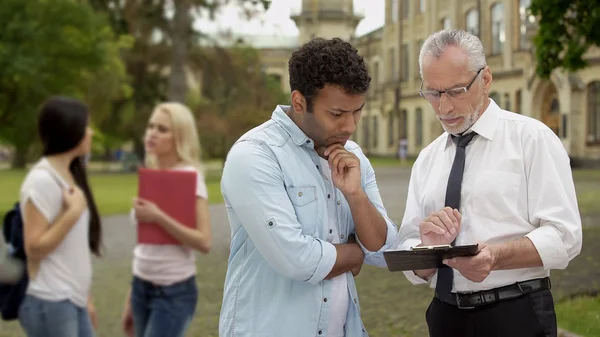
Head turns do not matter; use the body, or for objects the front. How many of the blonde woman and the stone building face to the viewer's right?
0

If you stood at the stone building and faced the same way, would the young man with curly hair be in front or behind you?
in front

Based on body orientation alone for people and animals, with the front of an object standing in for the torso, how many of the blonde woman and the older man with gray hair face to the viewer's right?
0

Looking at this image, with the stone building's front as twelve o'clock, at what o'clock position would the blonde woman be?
The blonde woman is roughly at 11 o'clock from the stone building.

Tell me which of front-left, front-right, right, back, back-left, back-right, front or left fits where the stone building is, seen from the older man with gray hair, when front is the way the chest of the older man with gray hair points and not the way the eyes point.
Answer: back-right

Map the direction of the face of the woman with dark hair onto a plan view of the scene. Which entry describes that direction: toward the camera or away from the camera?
away from the camera

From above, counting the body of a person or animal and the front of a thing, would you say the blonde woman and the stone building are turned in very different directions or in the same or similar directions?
same or similar directions

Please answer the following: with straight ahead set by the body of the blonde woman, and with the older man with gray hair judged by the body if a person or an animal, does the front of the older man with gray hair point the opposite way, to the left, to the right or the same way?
the same way

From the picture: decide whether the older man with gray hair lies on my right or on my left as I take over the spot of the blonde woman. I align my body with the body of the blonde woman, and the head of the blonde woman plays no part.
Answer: on my left

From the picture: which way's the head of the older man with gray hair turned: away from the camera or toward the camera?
toward the camera

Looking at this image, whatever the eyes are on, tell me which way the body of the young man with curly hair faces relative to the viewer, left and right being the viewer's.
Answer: facing the viewer and to the right of the viewer

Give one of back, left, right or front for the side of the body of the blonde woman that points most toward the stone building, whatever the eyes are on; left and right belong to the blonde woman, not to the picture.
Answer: back

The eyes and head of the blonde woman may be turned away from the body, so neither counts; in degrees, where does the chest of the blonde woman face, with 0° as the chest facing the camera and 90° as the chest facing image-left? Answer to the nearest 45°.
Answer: approximately 45°

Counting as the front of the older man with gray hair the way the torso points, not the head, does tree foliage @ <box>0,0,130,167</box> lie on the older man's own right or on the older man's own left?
on the older man's own right

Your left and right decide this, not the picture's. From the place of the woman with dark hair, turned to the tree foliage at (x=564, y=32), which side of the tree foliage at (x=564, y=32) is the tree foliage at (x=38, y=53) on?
left

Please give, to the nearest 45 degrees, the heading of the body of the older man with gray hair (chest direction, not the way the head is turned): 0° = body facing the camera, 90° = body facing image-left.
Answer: approximately 45°

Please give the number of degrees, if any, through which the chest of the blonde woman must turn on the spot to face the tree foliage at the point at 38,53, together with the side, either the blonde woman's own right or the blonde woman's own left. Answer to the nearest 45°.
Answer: approximately 135° to the blonde woman's own right

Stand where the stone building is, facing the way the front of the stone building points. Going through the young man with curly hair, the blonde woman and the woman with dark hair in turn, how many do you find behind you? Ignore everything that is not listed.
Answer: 0
